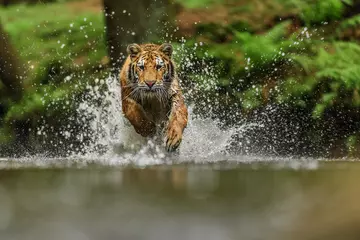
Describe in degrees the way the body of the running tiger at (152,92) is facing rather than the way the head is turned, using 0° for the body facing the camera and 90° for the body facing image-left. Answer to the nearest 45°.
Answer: approximately 0°
